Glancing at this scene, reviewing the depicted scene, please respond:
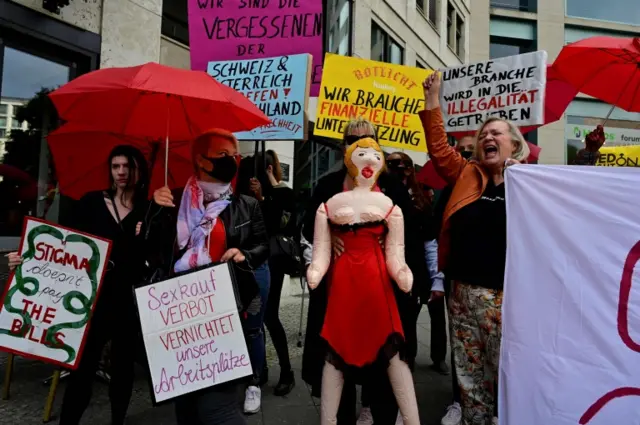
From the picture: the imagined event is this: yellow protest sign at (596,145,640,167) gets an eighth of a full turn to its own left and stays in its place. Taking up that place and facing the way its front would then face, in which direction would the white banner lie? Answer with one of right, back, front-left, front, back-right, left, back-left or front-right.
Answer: front-right

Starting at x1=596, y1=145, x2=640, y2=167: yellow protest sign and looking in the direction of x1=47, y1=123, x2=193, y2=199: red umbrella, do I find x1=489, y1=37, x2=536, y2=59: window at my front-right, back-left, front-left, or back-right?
back-right

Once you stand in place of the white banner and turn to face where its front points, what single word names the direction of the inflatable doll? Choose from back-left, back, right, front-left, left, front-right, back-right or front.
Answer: right

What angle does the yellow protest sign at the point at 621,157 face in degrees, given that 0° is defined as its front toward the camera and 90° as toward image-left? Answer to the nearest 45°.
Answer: approximately 0°

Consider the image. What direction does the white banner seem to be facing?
toward the camera

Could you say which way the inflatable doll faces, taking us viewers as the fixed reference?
facing the viewer

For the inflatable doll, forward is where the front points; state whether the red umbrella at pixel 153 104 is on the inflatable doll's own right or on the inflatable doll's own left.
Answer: on the inflatable doll's own right

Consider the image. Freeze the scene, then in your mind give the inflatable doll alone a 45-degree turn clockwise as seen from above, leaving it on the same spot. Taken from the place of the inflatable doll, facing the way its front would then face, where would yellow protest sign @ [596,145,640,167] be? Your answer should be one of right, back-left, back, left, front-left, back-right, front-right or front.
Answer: back

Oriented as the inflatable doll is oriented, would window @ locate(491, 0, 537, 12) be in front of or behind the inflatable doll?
behind

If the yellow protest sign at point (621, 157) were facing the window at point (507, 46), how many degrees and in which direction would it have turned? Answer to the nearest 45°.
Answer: approximately 180°

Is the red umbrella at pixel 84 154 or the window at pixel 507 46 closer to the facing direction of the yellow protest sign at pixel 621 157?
the red umbrella

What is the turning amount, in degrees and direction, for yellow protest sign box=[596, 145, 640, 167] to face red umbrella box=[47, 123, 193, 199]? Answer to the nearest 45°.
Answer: approximately 45° to its right
